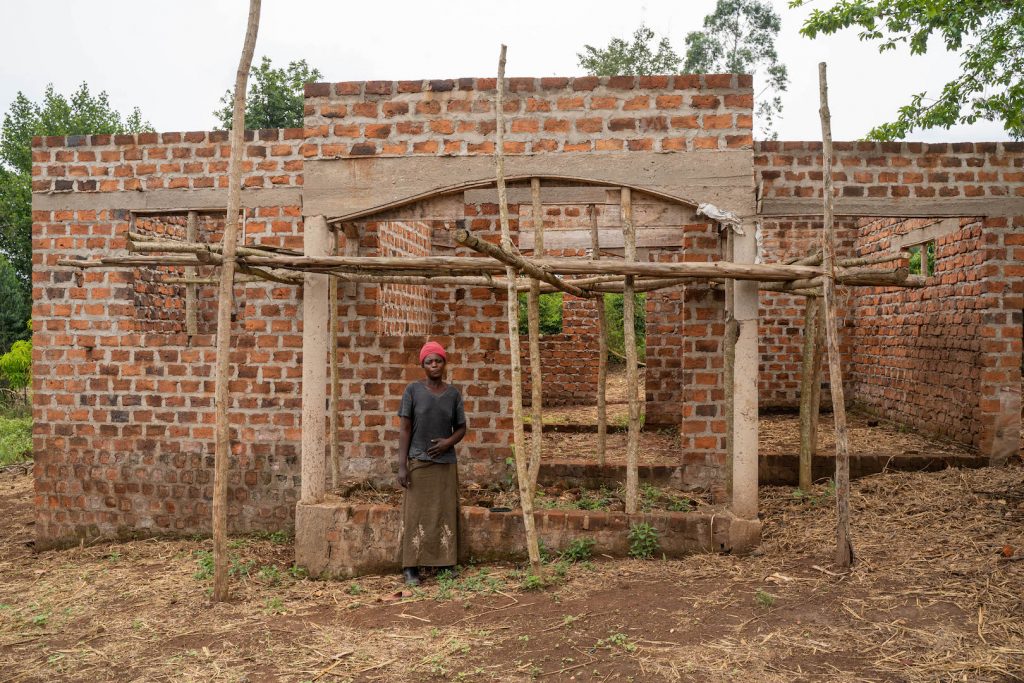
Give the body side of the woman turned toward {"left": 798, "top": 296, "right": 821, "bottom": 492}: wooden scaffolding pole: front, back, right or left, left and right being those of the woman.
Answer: left

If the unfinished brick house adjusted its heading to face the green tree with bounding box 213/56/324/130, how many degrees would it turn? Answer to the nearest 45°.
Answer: approximately 180°

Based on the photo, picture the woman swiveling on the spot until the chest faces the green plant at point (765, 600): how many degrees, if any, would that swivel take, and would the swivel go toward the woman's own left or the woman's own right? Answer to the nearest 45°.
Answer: approximately 45° to the woman's own left

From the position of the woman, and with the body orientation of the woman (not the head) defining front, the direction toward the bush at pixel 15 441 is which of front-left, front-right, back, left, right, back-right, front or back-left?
back-right

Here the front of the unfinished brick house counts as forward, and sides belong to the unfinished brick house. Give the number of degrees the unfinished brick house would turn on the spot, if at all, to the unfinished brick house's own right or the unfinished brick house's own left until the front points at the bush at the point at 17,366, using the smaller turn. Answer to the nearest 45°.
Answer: approximately 135° to the unfinished brick house's own right

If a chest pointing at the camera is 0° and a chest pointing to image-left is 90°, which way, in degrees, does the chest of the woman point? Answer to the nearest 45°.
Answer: approximately 0°

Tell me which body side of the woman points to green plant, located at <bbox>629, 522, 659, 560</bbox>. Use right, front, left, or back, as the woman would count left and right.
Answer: left

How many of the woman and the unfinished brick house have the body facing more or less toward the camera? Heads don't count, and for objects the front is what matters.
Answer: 2

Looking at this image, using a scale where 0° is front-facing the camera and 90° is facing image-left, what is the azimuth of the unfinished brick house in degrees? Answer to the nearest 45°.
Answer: approximately 0°
